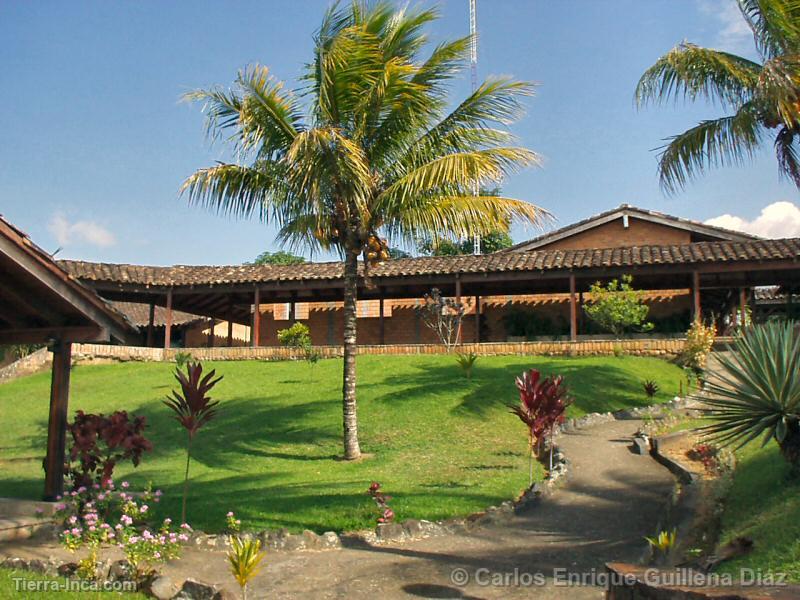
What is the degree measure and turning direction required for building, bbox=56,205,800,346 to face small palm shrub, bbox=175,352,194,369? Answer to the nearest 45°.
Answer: approximately 90° to its right

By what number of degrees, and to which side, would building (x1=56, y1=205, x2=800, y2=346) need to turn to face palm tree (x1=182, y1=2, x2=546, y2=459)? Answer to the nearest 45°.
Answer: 0° — it already faces it

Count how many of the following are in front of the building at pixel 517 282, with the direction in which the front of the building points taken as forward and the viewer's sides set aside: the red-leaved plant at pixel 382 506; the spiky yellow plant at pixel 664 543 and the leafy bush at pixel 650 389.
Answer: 3

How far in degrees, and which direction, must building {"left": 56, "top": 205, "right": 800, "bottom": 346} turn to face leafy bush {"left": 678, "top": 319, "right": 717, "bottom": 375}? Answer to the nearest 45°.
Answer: approximately 45° to its left

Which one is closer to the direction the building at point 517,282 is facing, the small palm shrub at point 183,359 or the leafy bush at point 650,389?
the leafy bush

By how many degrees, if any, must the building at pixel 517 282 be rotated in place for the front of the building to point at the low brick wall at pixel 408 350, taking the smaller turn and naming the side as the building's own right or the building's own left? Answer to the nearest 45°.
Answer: approximately 45° to the building's own right

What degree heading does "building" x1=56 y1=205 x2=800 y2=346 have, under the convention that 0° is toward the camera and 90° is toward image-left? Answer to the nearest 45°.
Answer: approximately 0°

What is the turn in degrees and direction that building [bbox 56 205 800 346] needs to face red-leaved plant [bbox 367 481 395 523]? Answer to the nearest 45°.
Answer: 0° — it already faces it
